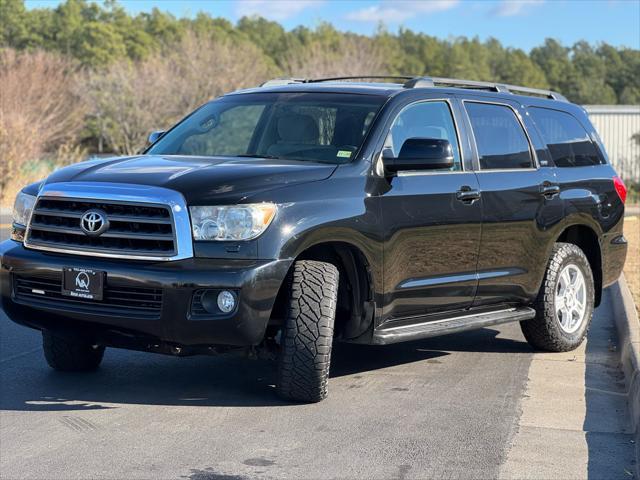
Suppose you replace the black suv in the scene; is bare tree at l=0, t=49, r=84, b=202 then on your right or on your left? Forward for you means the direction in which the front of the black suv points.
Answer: on your right

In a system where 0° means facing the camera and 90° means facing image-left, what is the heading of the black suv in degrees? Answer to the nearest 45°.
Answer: approximately 45°
